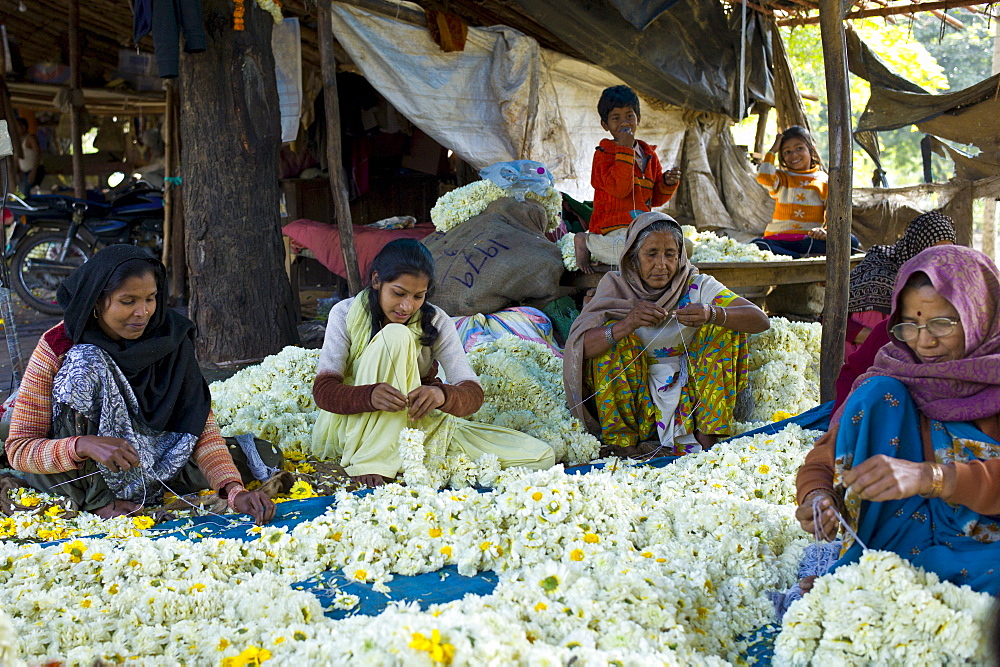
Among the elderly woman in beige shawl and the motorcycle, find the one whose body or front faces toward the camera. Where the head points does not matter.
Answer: the elderly woman in beige shawl

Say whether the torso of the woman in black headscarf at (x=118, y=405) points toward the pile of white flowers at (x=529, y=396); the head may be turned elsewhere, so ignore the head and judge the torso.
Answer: no

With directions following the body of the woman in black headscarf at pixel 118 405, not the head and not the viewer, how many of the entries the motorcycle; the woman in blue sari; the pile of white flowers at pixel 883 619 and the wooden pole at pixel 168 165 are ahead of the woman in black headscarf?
2

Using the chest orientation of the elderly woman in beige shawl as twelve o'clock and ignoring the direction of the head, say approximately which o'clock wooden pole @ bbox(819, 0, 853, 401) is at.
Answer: The wooden pole is roughly at 8 o'clock from the elderly woman in beige shawl.

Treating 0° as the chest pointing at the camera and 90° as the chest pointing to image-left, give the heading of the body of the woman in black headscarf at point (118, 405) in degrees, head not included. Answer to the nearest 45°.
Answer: approximately 315°

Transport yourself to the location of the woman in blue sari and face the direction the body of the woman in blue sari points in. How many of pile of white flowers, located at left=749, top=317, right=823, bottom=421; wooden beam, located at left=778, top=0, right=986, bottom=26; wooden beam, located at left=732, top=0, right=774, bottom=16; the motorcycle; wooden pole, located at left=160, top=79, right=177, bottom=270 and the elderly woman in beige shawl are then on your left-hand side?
0

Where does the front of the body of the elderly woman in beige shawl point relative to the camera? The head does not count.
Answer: toward the camera

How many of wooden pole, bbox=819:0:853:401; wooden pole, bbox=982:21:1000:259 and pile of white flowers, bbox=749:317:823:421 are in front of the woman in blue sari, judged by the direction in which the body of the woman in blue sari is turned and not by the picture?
0

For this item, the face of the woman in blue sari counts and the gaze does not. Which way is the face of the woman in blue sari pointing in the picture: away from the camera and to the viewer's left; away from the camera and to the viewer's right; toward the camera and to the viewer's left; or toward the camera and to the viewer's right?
toward the camera and to the viewer's left

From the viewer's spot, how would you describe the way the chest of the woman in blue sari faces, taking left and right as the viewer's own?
facing the viewer and to the left of the viewer

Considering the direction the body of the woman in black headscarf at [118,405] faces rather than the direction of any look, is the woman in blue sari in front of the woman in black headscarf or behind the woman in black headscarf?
in front

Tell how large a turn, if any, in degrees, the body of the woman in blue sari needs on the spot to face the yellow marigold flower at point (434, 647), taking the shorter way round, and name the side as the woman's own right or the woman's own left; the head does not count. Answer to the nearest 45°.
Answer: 0° — they already face it
